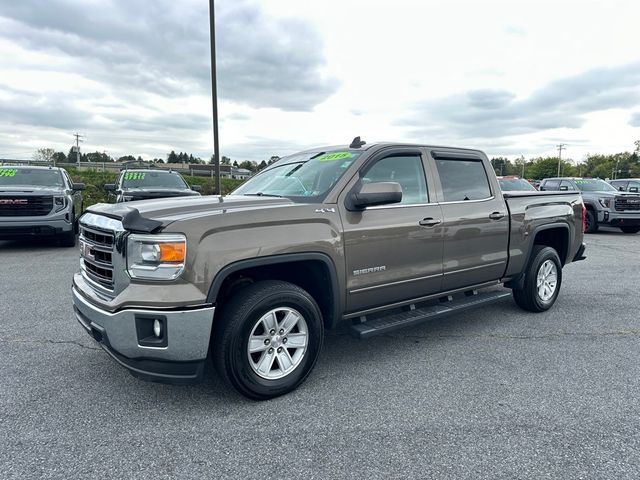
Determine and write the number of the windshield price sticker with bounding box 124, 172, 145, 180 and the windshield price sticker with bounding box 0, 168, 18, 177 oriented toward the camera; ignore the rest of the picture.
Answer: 2

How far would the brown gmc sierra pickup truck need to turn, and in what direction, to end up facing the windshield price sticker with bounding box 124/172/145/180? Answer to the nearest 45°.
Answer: approximately 90° to its right

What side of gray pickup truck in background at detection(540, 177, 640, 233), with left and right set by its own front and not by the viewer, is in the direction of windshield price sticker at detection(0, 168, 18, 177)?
right

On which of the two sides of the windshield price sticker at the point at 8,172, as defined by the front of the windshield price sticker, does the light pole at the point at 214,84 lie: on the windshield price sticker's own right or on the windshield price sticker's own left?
on the windshield price sticker's own left

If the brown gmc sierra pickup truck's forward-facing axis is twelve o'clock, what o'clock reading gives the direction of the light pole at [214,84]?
The light pole is roughly at 4 o'clock from the brown gmc sierra pickup truck.

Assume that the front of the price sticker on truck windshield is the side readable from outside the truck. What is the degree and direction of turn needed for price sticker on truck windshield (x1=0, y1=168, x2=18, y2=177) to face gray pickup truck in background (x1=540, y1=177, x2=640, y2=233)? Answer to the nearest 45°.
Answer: approximately 90° to its left

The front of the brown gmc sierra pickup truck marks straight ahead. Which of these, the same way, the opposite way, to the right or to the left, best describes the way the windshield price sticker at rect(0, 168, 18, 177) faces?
to the left

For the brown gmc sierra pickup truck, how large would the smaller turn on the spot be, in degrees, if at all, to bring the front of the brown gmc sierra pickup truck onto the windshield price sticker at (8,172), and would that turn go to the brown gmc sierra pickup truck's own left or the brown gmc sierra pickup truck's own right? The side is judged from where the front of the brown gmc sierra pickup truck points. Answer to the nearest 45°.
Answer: approximately 90° to the brown gmc sierra pickup truck's own right
